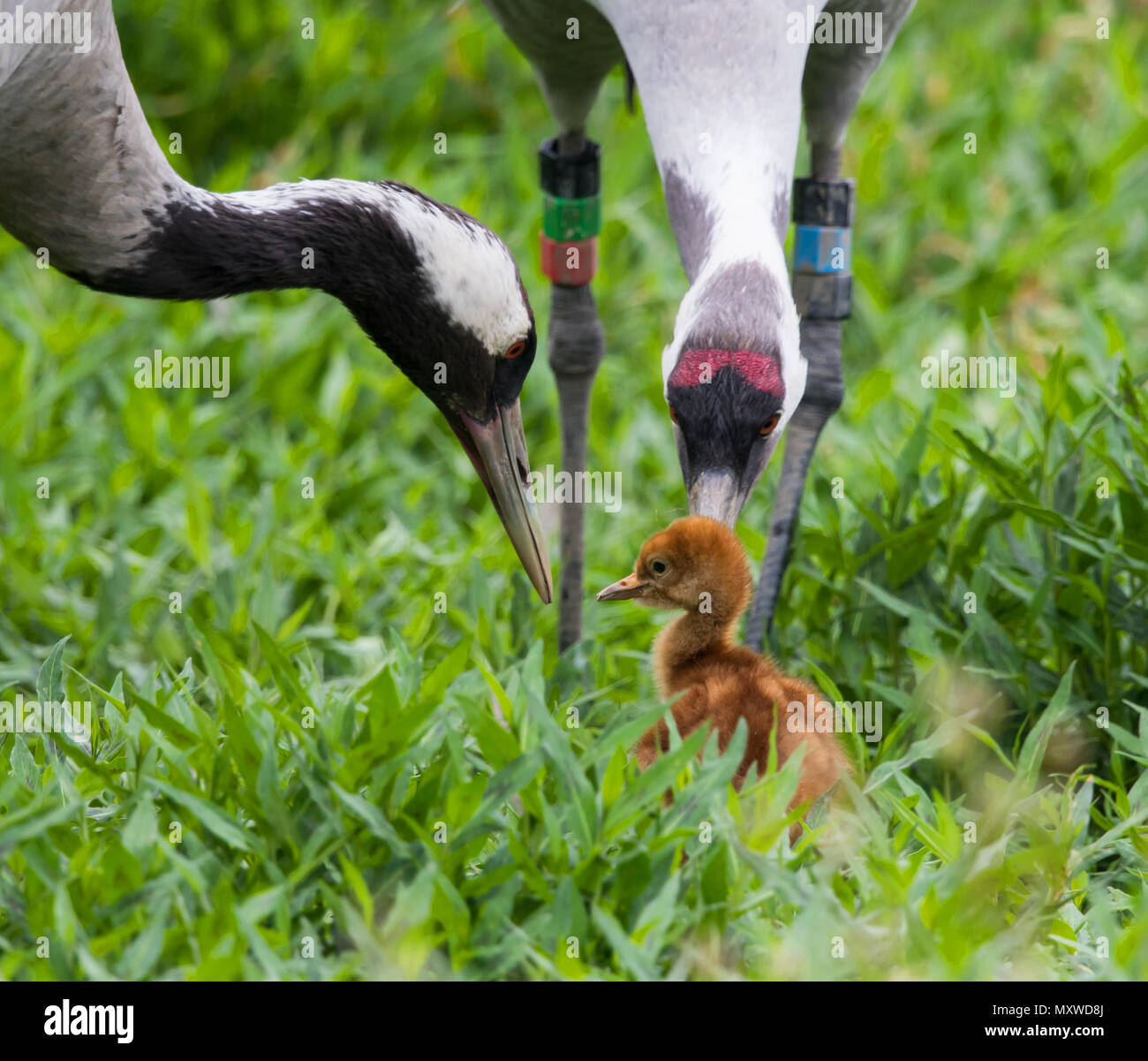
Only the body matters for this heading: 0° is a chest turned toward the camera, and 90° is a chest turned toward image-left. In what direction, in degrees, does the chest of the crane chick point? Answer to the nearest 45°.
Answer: approximately 90°

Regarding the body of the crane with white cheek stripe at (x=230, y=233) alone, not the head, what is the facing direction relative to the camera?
to the viewer's right

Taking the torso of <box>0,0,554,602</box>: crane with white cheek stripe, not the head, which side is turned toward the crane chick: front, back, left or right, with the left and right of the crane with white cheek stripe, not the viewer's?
front

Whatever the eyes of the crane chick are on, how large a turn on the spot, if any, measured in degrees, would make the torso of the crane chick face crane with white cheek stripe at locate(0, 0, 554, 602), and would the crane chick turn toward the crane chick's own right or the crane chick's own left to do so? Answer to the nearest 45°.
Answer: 0° — it already faces it

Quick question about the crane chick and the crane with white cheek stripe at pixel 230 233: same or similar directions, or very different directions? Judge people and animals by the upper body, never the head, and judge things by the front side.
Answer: very different directions

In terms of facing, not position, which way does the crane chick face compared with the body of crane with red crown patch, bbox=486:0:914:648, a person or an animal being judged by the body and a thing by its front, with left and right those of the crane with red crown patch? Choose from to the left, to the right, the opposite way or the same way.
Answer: to the right
